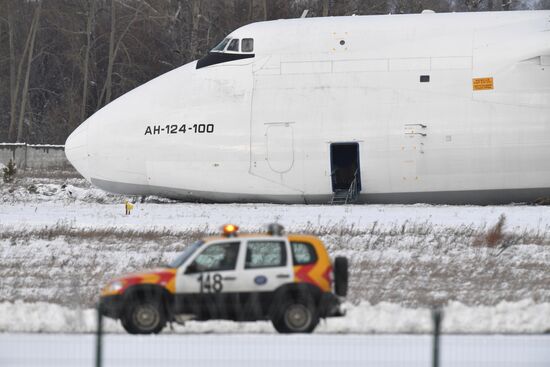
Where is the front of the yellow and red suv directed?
to the viewer's left
